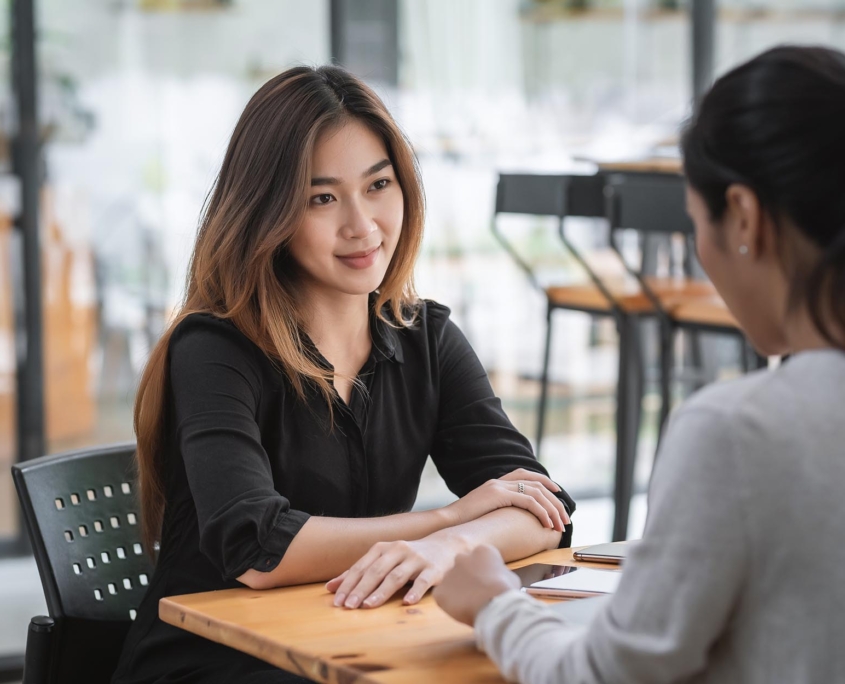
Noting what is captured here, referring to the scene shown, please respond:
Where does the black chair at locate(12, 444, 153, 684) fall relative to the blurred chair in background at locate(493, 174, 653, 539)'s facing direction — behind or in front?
behind

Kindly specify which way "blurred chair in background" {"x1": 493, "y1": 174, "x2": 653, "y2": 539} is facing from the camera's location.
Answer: facing away from the viewer and to the right of the viewer

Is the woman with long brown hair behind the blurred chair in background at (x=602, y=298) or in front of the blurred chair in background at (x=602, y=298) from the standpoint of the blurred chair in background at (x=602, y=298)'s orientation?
behind

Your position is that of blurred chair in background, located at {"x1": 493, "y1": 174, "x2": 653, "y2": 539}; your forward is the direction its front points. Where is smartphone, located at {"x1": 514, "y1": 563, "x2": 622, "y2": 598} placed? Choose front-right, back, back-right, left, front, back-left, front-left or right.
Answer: back-right

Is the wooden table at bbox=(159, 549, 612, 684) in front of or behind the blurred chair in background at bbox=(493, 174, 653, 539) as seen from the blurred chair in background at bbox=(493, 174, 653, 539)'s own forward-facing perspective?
behind
